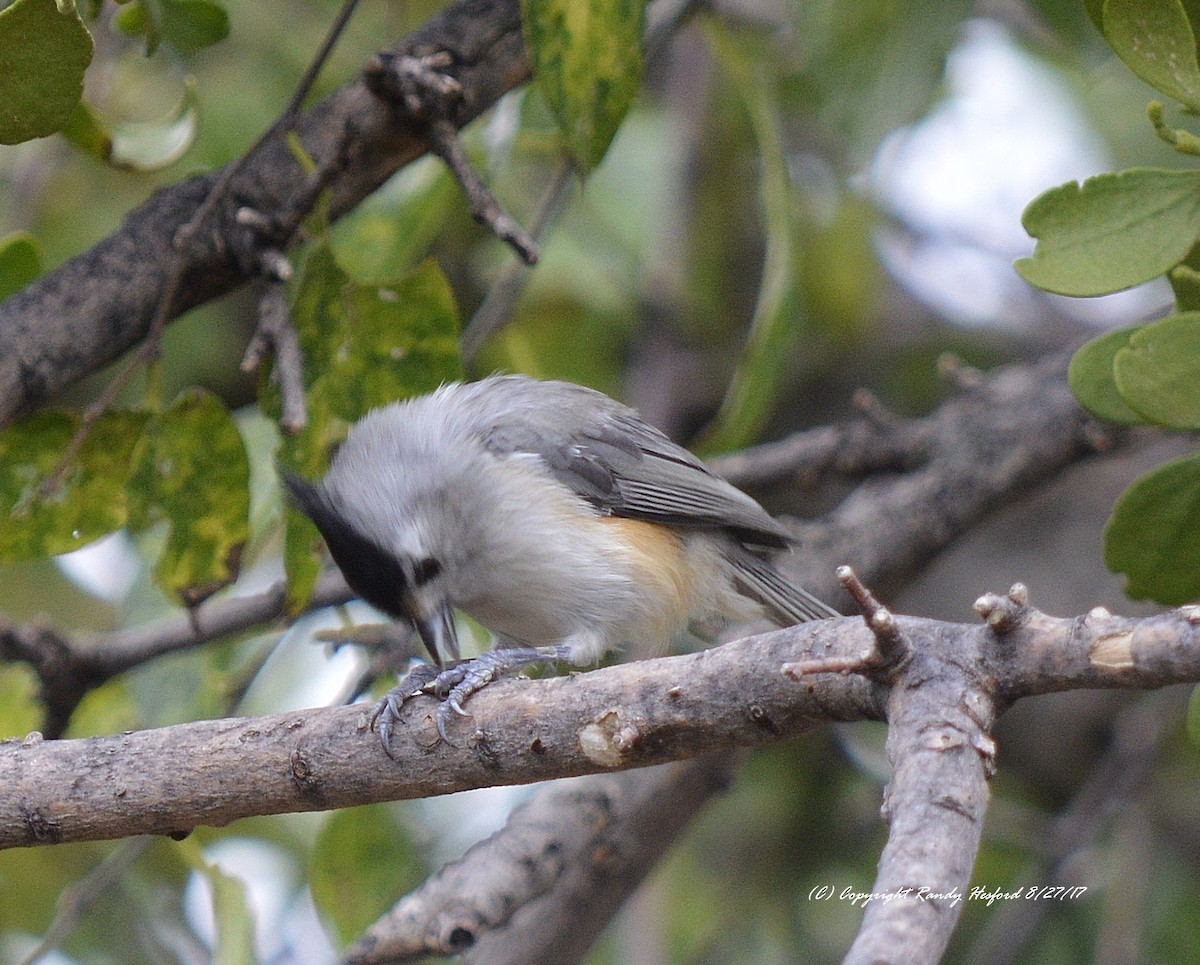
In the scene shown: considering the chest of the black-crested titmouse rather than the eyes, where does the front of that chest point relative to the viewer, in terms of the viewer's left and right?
facing to the left of the viewer

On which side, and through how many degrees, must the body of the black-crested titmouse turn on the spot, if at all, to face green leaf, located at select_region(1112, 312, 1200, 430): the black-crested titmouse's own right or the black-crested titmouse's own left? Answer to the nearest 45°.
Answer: approximately 135° to the black-crested titmouse's own left
